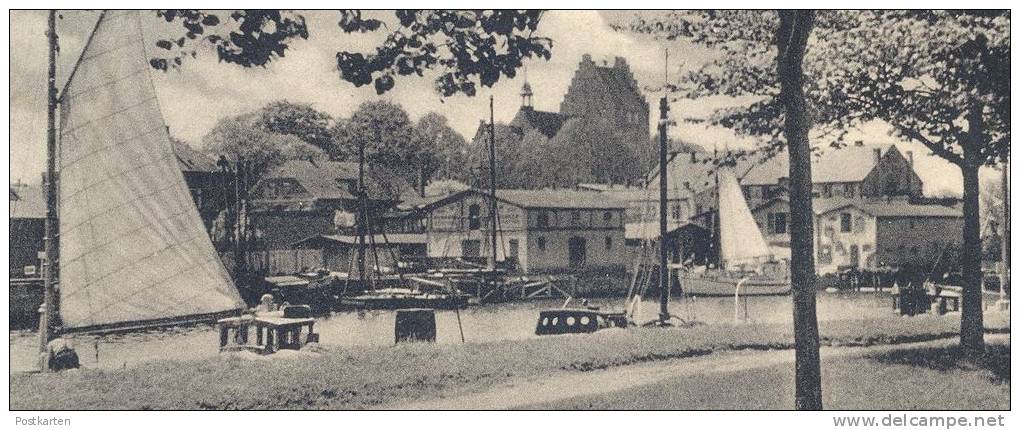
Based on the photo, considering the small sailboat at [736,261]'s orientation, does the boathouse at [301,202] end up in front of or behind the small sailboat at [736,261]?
in front

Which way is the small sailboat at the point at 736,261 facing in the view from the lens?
facing to the left of the viewer

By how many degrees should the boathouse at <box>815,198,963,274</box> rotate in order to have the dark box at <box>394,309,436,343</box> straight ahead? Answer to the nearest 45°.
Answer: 0° — it already faces it

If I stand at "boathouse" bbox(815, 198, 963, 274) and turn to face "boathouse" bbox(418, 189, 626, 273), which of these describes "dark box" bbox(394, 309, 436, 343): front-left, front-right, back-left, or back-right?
front-left

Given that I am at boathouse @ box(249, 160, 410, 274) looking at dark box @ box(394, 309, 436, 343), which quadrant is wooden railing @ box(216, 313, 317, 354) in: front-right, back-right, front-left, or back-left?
front-right

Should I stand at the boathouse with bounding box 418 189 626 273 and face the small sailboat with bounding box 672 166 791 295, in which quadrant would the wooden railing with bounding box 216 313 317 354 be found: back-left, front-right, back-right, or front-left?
back-right

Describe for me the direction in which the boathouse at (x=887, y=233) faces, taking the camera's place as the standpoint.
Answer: facing the viewer and to the left of the viewer

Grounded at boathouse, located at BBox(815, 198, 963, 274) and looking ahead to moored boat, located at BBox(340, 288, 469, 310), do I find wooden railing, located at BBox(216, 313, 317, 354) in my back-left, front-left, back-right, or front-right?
front-left
